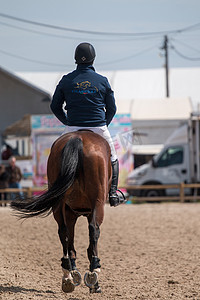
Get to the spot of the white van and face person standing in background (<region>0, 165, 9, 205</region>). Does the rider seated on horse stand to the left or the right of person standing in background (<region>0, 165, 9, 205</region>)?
left

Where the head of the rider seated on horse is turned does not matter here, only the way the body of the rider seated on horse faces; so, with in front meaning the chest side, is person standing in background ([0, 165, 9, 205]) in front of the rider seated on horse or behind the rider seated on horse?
in front

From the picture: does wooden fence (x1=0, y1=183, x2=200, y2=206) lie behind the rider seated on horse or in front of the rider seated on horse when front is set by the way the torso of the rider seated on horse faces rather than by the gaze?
in front

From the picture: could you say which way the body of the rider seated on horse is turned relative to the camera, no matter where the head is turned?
away from the camera

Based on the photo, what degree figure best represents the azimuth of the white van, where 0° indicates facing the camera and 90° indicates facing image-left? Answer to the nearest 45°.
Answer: approximately 90°

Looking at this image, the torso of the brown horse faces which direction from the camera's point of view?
away from the camera

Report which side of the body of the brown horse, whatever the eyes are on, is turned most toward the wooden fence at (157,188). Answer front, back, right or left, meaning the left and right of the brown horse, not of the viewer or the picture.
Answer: front

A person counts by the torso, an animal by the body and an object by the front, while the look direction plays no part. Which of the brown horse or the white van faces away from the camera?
the brown horse

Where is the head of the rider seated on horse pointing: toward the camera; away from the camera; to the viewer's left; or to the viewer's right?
away from the camera

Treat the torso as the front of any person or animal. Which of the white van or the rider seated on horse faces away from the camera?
the rider seated on horse
